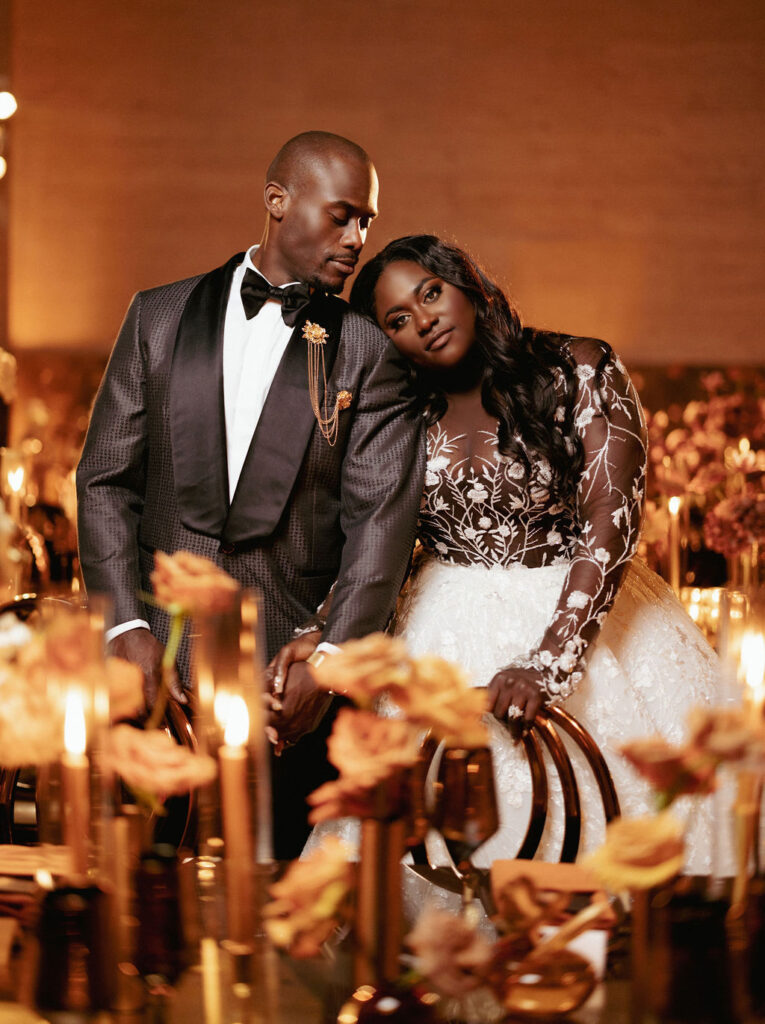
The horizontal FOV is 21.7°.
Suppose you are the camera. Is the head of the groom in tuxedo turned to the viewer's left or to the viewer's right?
to the viewer's right

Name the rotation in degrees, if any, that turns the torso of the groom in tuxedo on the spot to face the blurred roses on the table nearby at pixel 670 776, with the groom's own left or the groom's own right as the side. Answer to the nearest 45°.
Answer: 0° — they already face it

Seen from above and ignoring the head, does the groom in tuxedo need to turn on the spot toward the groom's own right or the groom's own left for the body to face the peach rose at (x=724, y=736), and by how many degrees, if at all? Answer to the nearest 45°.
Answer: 0° — they already face it

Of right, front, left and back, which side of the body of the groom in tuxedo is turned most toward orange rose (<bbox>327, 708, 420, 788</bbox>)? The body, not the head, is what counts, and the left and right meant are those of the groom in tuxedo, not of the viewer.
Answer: front

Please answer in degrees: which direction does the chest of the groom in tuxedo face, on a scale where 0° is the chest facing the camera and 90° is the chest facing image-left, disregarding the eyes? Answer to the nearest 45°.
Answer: approximately 0°

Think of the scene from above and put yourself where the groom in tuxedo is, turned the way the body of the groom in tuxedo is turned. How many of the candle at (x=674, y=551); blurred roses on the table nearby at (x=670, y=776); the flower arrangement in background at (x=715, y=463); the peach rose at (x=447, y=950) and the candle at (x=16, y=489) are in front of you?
2

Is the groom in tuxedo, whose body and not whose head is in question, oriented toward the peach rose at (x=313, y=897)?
yes

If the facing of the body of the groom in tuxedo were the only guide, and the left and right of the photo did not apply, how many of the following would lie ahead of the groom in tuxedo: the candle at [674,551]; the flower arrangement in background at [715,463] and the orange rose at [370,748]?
1

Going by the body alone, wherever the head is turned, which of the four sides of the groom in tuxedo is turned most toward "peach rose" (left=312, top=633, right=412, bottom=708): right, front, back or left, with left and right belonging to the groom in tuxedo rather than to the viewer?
front

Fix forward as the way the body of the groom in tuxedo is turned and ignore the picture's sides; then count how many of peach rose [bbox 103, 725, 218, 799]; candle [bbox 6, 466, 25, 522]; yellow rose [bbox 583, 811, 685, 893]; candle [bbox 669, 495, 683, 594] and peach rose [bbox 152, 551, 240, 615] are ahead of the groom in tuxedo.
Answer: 3

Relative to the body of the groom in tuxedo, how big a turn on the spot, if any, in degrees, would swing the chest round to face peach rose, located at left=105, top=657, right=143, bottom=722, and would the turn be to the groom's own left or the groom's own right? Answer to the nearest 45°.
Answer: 0° — they already face it

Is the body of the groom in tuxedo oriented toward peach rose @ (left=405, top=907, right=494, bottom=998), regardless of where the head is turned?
yes
